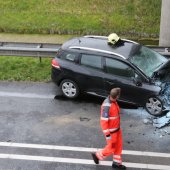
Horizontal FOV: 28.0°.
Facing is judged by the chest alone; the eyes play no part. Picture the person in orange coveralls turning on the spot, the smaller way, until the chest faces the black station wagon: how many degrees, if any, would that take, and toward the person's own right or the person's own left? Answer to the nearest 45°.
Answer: approximately 90° to the person's own left

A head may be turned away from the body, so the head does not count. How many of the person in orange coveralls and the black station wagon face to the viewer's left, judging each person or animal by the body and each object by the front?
0

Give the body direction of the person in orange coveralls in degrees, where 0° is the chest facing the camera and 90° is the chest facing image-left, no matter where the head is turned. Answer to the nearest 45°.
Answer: approximately 270°

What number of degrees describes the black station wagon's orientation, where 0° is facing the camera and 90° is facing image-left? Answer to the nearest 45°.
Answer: approximately 315°

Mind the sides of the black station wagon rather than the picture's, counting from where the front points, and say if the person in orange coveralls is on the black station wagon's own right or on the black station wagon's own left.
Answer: on the black station wagon's own right

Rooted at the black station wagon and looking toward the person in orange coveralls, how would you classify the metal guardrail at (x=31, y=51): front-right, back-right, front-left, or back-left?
back-right
